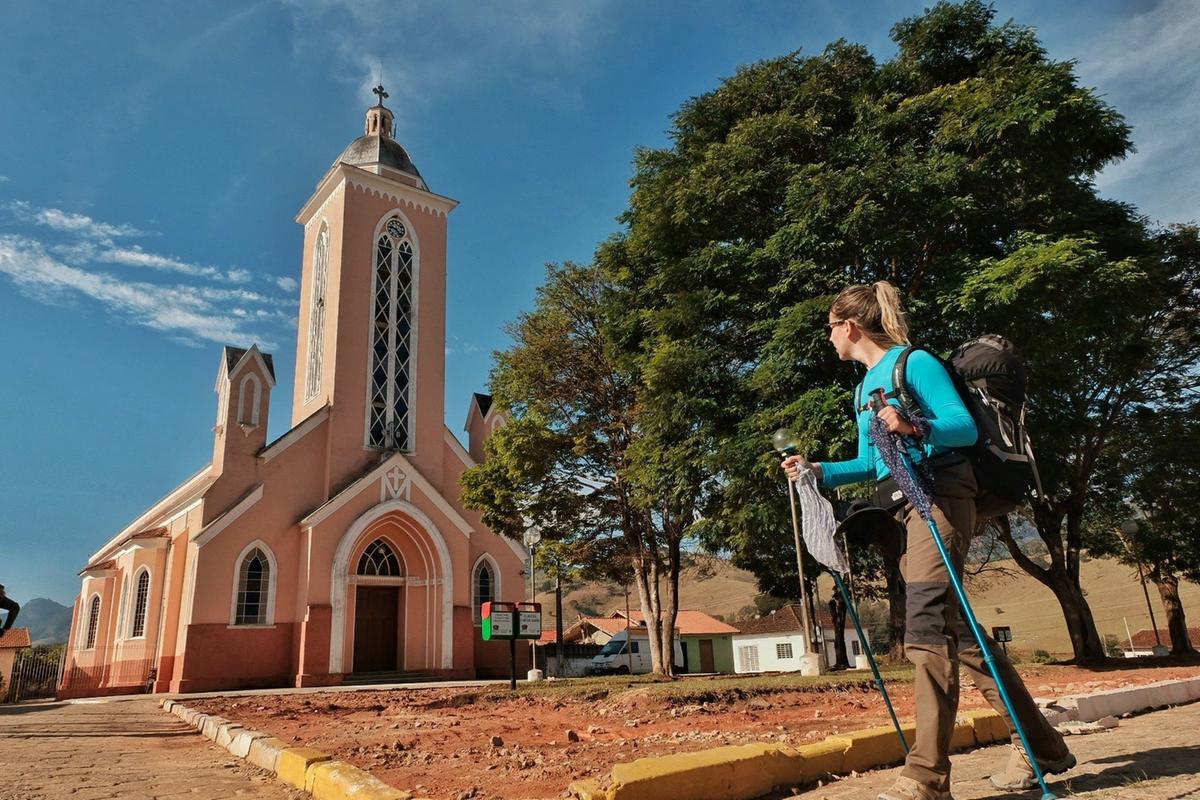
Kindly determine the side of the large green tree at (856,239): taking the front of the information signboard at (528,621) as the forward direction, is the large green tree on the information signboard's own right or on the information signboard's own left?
on the information signboard's own left

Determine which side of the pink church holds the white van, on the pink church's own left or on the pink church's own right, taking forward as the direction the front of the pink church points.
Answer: on the pink church's own left

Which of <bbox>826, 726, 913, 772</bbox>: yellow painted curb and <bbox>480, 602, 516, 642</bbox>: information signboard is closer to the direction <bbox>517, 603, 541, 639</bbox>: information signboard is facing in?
the yellow painted curb

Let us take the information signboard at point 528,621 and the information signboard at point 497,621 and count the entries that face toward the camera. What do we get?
2

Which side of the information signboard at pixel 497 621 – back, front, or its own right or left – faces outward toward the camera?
front

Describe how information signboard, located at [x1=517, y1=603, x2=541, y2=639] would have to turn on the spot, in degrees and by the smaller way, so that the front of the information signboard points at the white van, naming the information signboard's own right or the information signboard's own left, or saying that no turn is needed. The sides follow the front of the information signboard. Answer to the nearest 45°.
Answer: approximately 180°

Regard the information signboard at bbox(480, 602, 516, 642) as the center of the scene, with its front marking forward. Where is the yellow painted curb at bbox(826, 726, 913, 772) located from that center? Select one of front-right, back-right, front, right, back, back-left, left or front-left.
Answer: front

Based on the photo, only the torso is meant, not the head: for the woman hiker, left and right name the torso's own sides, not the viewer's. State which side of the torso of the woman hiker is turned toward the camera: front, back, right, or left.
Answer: left

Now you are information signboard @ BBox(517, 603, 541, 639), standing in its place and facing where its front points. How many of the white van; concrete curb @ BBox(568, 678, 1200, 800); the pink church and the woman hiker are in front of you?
2

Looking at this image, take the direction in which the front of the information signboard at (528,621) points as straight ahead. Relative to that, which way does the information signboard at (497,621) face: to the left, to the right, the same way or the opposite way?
the same way

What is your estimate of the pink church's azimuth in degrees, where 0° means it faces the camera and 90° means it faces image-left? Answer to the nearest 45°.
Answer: approximately 315°

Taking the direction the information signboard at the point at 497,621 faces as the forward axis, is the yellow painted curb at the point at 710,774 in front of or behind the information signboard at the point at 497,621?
in front

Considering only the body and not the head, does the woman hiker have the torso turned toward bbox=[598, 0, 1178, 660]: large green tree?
no

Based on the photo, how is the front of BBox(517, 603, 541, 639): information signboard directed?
toward the camera

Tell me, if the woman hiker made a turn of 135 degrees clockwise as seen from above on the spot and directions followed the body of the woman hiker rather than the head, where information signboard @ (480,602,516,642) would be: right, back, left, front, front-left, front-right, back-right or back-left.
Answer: left
